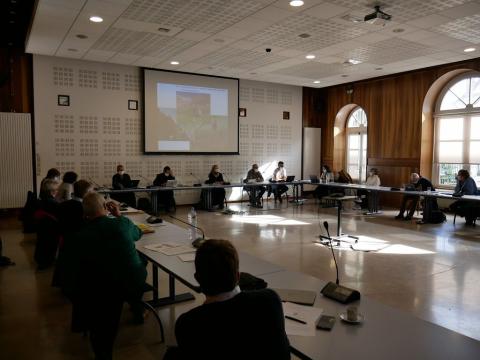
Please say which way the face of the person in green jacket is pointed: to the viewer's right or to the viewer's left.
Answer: to the viewer's right

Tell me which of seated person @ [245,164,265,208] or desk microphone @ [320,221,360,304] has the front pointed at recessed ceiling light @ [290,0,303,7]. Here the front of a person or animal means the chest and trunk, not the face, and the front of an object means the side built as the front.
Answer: the seated person

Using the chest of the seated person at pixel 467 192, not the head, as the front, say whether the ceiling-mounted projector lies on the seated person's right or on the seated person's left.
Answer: on the seated person's left

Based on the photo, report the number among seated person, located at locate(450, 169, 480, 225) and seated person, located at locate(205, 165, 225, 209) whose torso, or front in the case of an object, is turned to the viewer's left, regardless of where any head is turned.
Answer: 1

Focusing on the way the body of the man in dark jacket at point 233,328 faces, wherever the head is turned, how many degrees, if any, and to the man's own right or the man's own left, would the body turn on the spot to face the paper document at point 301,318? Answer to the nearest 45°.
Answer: approximately 45° to the man's own right

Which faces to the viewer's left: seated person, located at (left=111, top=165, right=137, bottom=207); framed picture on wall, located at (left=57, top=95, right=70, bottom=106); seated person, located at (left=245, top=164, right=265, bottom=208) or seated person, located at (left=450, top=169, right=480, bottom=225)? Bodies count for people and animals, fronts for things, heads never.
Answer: seated person, located at (left=450, top=169, right=480, bottom=225)

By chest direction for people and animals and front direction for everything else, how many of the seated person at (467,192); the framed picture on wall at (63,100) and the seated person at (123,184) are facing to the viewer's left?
1

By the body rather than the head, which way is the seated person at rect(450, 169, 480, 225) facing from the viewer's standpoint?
to the viewer's left

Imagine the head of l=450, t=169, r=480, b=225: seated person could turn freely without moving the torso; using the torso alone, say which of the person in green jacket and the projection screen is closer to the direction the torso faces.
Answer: the projection screen

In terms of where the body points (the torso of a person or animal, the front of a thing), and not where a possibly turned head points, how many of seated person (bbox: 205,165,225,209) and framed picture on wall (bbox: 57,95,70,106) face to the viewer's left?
0

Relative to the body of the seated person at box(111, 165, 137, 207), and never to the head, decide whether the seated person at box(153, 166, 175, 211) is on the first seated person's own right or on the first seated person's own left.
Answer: on the first seated person's own left

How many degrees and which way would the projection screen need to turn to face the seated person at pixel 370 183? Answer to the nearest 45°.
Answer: approximately 45° to its left
